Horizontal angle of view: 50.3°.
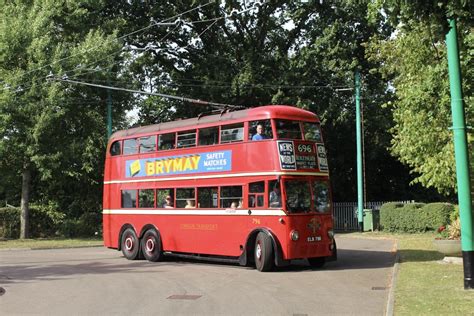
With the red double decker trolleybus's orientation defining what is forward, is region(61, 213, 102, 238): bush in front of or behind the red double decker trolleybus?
behind

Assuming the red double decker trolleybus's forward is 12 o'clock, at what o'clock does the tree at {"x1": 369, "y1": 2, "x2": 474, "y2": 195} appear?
The tree is roughly at 10 o'clock from the red double decker trolleybus.

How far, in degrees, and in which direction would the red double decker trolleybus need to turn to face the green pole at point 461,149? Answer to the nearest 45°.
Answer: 0° — it already faces it

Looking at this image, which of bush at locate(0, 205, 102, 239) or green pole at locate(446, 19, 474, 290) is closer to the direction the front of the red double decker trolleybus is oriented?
the green pole

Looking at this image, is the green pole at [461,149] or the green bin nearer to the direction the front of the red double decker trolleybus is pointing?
the green pole

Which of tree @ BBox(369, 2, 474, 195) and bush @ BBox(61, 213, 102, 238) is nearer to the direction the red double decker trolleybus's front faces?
the tree

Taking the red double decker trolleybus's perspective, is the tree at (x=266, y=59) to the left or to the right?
on its left

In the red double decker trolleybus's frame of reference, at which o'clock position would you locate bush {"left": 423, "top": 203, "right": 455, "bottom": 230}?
The bush is roughly at 9 o'clock from the red double decker trolleybus.

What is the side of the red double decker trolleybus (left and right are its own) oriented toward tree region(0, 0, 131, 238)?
back

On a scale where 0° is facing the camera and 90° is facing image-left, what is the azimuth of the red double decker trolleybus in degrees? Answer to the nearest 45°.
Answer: approximately 315°

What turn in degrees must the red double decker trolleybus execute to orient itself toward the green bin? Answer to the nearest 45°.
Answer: approximately 90° to its left

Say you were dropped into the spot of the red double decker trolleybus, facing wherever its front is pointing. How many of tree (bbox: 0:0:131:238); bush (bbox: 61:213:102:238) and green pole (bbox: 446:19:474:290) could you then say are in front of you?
1

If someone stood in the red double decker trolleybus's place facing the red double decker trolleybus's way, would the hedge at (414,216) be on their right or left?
on their left
